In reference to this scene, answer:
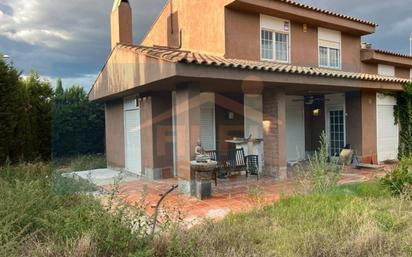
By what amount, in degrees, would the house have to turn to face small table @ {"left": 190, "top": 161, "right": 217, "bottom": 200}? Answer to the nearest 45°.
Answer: approximately 45° to its right

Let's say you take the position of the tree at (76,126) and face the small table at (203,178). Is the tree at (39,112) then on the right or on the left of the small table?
right

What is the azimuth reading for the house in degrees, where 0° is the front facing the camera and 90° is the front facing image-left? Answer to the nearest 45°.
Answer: approximately 315°

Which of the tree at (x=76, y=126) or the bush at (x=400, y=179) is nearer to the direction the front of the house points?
the bush

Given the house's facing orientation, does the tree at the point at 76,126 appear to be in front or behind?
behind
